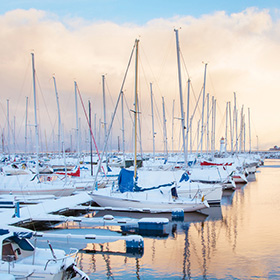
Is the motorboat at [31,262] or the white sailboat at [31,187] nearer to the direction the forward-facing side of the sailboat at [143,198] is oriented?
the white sailboat

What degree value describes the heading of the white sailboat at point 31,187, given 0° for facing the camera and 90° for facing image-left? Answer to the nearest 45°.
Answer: approximately 270°

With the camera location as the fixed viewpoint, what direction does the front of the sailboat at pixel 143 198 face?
facing to the left of the viewer

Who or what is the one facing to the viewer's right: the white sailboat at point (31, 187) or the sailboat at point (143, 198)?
the white sailboat

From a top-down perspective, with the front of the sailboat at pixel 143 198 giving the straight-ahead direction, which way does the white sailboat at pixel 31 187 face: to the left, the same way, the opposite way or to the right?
the opposite way

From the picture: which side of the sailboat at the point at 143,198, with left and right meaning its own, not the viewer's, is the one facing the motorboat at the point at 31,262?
left

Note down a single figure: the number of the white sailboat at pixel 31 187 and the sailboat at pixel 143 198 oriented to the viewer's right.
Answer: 1

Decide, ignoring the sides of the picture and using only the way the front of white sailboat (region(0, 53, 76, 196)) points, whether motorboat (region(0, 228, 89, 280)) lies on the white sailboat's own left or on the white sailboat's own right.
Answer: on the white sailboat's own right
